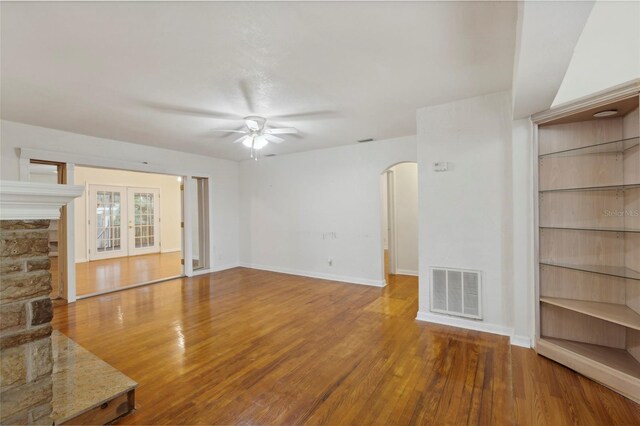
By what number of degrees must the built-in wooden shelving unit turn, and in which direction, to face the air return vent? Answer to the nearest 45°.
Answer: approximately 45° to its right

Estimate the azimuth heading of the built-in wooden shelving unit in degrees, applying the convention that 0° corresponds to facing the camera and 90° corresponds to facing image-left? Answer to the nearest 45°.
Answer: approximately 45°

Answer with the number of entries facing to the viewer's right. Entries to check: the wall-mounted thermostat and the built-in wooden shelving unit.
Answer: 0

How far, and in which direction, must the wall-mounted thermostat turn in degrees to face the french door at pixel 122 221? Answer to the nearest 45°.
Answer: approximately 90° to its right

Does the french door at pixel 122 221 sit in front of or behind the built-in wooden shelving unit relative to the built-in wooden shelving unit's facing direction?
in front

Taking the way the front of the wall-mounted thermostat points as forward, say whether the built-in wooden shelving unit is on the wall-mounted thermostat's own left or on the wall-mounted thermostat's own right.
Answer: on the wall-mounted thermostat's own left

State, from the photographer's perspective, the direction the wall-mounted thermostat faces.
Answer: facing the viewer
